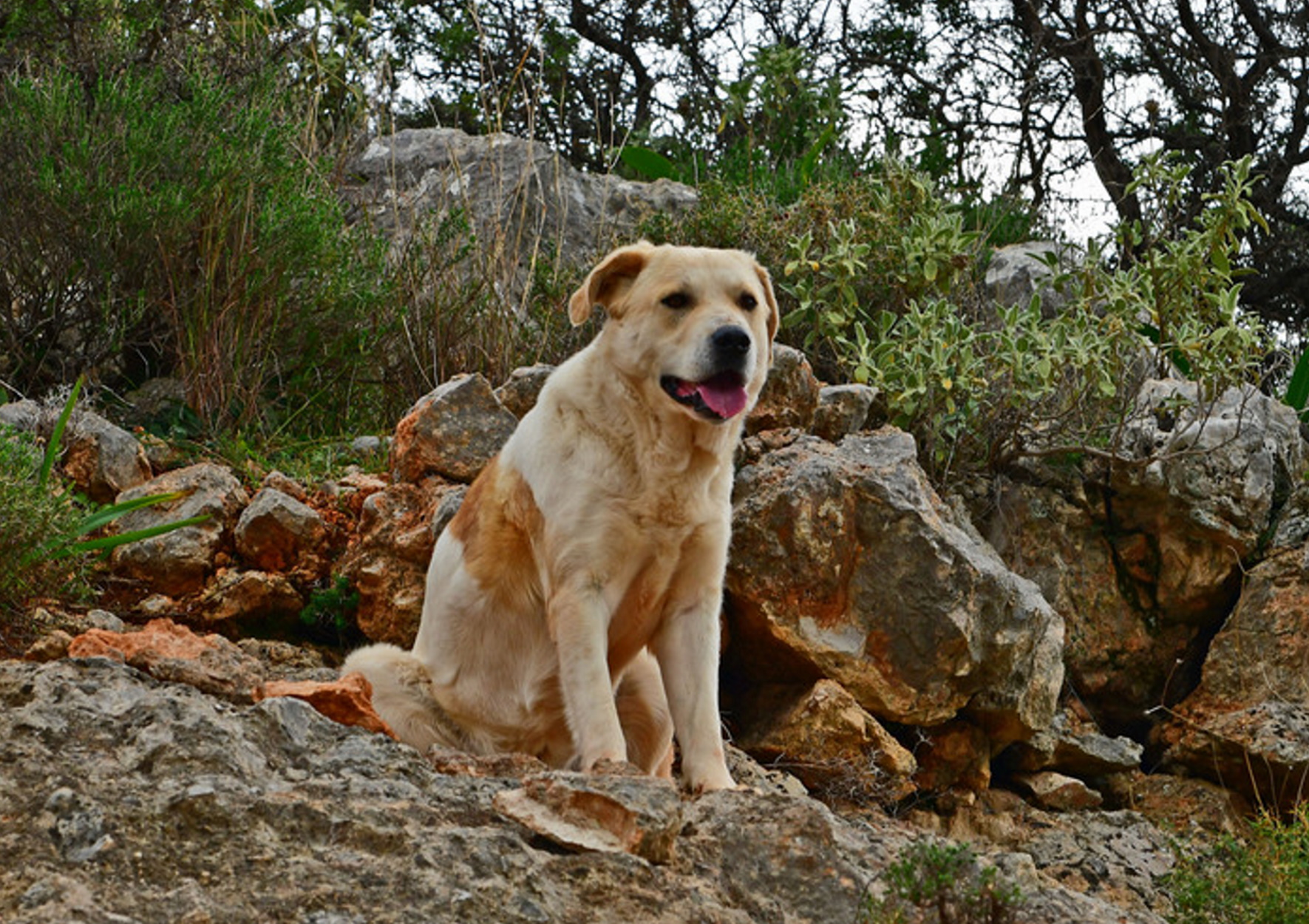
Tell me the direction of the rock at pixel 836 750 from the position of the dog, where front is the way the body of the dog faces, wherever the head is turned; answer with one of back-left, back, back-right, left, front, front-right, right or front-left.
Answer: left

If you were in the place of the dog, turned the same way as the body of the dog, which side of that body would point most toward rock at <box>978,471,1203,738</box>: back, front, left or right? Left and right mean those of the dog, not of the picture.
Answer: left

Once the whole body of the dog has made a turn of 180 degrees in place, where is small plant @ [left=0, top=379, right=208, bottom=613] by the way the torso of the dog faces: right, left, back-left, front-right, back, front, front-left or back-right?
front-left

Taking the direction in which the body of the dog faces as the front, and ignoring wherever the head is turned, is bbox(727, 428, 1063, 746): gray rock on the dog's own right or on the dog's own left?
on the dog's own left

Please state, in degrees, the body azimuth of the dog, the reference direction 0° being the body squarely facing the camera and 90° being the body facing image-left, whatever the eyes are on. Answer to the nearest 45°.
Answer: approximately 315°

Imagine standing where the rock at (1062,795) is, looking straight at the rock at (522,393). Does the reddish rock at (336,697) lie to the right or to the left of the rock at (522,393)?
left

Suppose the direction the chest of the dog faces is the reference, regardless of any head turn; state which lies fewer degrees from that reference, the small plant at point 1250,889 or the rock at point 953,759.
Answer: the small plant

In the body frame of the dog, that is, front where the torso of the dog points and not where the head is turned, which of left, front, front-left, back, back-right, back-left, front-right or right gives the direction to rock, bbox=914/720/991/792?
left

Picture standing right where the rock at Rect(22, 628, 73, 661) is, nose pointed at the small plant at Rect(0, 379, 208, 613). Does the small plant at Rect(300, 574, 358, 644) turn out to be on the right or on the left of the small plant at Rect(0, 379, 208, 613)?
right

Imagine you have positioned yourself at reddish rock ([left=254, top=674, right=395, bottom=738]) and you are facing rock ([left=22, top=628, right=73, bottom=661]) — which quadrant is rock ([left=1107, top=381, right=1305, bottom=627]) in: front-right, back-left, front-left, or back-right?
back-right

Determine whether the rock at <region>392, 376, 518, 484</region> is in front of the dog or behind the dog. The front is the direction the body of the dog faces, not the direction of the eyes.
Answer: behind

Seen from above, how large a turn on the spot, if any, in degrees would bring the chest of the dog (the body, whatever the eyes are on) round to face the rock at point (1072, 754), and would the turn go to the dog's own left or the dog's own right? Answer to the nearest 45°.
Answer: approximately 90° to the dog's own left

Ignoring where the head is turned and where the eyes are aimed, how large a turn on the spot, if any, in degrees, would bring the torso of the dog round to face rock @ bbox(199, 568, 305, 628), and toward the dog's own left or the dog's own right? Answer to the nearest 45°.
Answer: approximately 180°

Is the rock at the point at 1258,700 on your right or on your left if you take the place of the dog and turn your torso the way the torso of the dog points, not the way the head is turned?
on your left

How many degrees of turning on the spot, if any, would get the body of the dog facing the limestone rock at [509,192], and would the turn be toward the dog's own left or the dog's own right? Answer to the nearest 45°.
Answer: approximately 135° to the dog's own left

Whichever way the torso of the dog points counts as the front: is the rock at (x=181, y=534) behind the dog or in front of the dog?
behind
